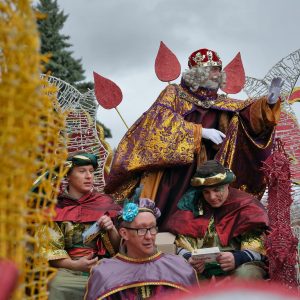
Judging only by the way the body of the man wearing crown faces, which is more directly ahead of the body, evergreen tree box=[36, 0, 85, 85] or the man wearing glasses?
the man wearing glasses

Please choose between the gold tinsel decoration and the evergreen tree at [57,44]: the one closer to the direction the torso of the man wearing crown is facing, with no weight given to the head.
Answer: the gold tinsel decoration

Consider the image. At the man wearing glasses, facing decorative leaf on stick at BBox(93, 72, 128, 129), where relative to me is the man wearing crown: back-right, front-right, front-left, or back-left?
front-right

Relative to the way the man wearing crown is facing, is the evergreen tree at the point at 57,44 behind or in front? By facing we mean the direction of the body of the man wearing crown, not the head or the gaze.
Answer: behind

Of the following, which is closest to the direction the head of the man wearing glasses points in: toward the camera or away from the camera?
toward the camera

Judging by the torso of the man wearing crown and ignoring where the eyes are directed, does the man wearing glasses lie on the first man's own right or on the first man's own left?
on the first man's own right

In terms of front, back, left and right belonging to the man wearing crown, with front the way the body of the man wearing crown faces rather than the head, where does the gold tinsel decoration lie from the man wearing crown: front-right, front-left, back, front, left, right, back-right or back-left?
front-right
